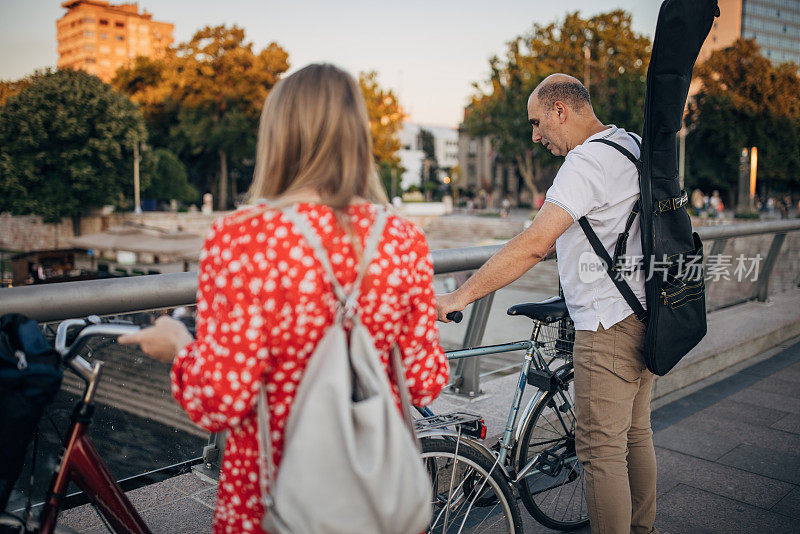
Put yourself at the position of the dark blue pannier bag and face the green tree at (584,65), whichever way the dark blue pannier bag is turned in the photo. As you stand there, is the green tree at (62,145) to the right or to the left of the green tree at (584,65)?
left

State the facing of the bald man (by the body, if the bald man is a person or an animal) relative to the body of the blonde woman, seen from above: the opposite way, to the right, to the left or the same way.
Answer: to the left

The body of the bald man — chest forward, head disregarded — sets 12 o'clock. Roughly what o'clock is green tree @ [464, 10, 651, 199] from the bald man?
The green tree is roughly at 3 o'clock from the bald man.

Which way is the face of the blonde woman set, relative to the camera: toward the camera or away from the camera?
away from the camera

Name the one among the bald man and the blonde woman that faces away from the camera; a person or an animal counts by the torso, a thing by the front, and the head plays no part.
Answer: the blonde woman

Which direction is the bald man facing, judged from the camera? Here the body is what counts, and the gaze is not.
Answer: to the viewer's left

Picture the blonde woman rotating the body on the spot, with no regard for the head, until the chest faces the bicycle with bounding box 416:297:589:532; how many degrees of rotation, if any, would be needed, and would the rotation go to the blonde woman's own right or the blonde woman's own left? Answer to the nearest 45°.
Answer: approximately 45° to the blonde woman's own right

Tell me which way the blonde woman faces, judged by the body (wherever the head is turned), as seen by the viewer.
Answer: away from the camera

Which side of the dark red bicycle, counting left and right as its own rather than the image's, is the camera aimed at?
left

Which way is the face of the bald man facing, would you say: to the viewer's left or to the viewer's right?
to the viewer's left

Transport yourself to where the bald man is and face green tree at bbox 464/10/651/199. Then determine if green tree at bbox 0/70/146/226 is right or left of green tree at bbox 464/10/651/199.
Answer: left

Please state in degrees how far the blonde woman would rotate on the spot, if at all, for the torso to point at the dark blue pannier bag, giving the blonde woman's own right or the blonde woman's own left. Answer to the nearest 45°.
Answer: approximately 90° to the blonde woman's own left

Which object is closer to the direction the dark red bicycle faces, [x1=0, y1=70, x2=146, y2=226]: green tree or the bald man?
the green tree
